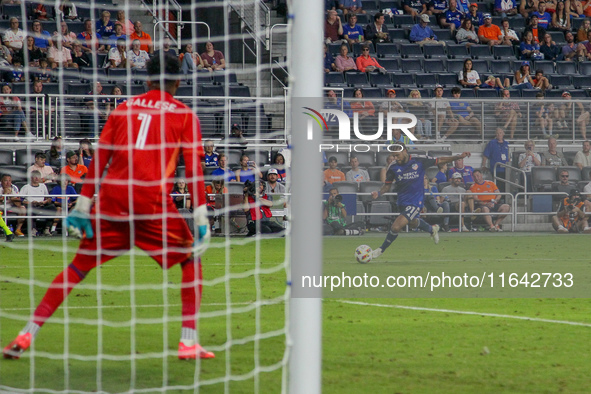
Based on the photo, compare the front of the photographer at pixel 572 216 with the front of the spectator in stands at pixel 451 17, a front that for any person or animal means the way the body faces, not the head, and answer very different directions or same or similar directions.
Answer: same or similar directions

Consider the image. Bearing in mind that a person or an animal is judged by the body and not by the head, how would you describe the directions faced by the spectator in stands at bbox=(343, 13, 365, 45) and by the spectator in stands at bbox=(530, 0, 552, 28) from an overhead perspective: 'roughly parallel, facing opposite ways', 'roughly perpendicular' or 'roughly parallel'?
roughly parallel

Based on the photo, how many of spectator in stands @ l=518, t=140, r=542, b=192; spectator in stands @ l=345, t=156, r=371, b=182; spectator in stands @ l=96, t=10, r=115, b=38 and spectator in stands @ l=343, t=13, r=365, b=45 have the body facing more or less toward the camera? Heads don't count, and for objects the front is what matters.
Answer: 4

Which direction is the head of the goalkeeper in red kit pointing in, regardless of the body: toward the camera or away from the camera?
away from the camera

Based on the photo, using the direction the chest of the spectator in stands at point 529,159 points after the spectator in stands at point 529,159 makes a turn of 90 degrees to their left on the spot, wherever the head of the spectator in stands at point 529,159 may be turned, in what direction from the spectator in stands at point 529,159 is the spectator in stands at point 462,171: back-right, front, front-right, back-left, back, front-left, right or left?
back-right

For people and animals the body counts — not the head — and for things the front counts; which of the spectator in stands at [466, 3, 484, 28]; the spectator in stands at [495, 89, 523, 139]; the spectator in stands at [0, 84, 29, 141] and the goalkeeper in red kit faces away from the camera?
the goalkeeper in red kit

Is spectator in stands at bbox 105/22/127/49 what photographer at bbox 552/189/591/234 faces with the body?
no

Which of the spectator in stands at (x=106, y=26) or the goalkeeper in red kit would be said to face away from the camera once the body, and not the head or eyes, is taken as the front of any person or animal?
the goalkeeper in red kit

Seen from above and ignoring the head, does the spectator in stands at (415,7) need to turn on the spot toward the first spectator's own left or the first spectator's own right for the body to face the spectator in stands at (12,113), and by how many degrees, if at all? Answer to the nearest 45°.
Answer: approximately 45° to the first spectator's own right

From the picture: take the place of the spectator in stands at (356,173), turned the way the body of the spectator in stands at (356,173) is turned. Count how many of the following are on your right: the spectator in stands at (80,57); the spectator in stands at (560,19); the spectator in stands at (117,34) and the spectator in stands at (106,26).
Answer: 3

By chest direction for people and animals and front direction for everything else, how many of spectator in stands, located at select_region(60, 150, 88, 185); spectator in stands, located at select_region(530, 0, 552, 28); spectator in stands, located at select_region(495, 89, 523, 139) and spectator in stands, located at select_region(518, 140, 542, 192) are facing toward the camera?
4

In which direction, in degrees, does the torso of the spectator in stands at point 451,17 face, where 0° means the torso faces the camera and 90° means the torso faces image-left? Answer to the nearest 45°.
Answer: approximately 0°

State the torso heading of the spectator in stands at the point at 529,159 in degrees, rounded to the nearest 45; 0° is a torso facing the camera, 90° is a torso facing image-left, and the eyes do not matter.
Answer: approximately 0°

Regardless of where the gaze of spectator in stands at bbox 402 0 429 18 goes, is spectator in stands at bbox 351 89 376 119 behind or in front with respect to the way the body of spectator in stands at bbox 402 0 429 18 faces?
in front

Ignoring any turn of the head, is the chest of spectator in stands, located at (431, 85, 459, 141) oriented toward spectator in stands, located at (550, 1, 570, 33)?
no

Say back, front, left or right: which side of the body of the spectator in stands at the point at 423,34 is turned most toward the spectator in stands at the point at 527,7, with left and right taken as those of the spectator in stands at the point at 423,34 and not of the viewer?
left

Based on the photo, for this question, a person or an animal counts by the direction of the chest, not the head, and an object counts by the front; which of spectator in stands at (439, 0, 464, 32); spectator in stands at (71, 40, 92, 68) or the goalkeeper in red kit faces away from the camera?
the goalkeeper in red kit

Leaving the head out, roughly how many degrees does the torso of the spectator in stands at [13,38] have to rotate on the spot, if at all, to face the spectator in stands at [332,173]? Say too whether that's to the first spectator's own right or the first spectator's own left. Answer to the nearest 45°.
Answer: approximately 90° to the first spectator's own left

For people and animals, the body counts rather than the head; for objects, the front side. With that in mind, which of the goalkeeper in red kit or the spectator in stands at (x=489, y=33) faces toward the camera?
the spectator in stands
